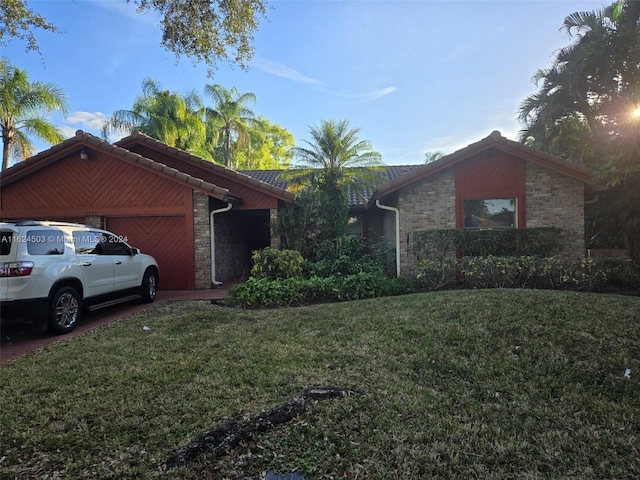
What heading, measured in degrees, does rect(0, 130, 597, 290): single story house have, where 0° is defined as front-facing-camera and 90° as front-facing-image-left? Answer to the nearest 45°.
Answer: approximately 0°

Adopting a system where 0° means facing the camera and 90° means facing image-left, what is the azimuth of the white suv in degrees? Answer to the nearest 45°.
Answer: approximately 225°

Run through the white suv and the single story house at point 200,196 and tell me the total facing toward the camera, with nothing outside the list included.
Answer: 1

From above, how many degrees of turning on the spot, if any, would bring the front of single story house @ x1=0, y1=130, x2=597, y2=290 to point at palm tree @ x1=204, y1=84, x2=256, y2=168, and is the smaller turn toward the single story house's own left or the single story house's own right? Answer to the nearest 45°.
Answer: approximately 180°
